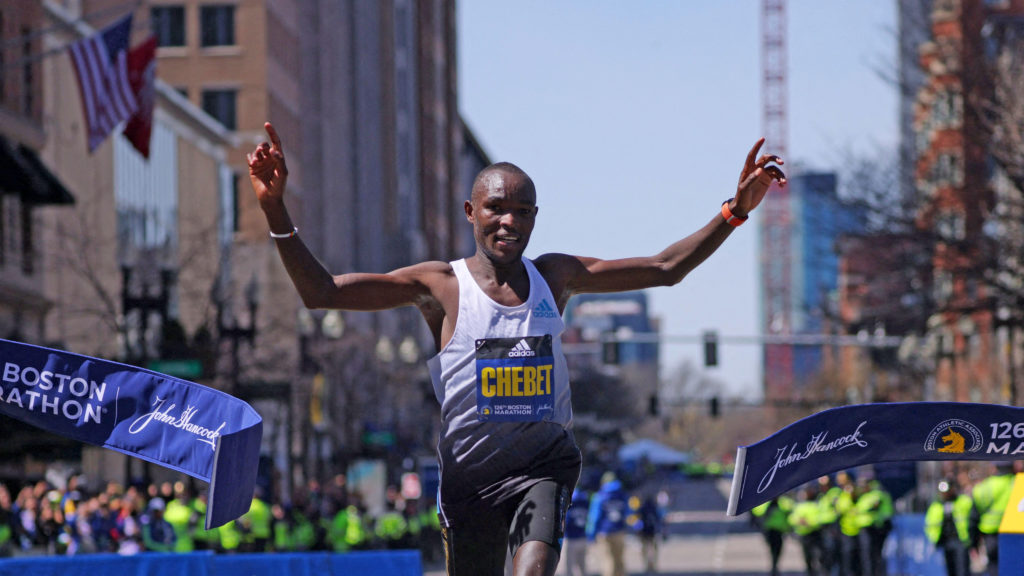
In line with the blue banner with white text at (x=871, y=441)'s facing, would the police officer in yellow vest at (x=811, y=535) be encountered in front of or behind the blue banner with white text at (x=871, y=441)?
behind

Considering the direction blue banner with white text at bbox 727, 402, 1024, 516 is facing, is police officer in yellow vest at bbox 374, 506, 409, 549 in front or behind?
behind

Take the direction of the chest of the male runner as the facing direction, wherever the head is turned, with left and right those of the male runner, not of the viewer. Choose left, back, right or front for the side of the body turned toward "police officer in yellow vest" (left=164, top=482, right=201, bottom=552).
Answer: back

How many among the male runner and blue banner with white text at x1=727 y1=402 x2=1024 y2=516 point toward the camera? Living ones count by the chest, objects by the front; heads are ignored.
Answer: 2

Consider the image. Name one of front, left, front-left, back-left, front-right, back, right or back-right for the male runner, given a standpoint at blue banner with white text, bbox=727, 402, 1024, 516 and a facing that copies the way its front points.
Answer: front-right

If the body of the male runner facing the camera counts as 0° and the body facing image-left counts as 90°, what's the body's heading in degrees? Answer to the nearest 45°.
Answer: approximately 0°

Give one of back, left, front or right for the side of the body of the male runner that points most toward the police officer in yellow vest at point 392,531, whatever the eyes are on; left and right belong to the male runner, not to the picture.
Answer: back

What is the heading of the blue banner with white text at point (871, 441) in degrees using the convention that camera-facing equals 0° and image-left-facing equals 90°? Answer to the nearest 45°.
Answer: approximately 0°

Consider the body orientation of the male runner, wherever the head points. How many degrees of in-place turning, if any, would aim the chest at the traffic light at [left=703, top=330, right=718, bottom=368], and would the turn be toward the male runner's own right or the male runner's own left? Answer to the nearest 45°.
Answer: approximately 180°

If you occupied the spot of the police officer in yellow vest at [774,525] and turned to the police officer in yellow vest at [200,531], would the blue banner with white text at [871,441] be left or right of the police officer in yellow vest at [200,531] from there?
left
